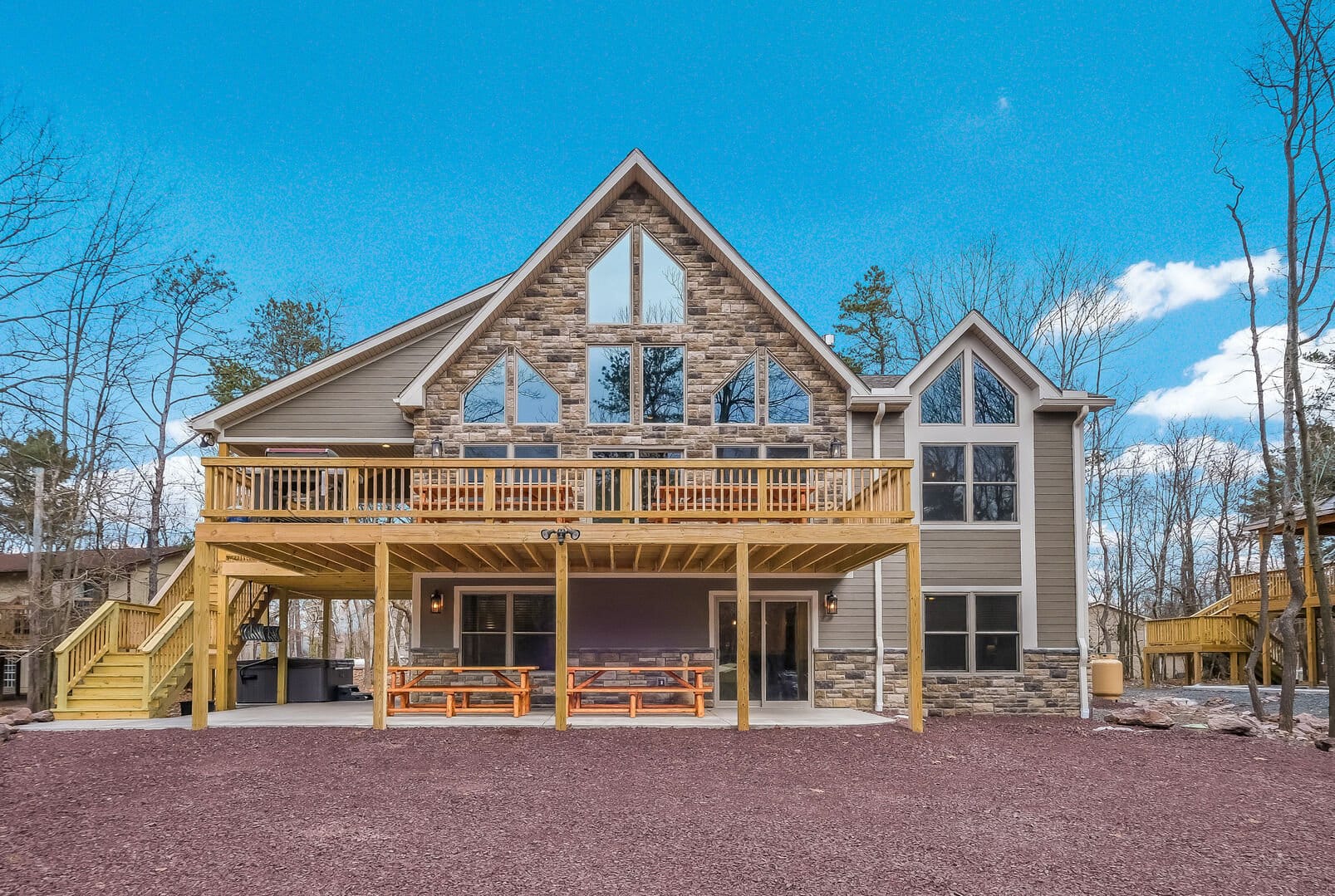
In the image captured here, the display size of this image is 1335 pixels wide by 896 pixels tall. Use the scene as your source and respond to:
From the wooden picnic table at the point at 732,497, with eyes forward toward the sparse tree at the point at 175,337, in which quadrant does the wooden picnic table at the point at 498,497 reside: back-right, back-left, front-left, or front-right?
front-left

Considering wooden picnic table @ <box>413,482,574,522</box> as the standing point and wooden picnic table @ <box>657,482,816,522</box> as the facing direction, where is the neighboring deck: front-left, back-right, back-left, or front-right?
front-left

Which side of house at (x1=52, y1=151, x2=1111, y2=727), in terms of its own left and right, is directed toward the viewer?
front

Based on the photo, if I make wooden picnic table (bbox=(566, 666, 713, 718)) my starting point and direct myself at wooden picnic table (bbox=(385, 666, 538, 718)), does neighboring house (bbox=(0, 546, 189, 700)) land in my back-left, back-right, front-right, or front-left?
front-right
